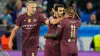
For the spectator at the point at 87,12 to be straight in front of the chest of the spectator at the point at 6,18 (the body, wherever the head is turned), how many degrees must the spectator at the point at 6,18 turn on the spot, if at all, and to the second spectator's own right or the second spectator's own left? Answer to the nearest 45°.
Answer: approximately 90° to the second spectator's own left

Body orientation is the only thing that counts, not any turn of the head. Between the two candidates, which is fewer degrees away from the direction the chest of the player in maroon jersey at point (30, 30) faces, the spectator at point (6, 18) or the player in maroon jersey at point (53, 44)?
the player in maroon jersey

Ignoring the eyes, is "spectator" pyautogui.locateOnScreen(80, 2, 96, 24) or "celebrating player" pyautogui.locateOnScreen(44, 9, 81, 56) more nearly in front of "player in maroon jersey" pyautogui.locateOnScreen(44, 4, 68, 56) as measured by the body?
the celebrating player

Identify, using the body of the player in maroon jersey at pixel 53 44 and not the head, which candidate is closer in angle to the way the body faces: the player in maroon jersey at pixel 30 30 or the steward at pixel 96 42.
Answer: the steward
